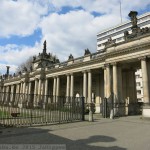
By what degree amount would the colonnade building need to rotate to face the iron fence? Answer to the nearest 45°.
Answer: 0° — it already faces it

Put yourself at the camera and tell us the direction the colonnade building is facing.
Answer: facing the viewer and to the left of the viewer
